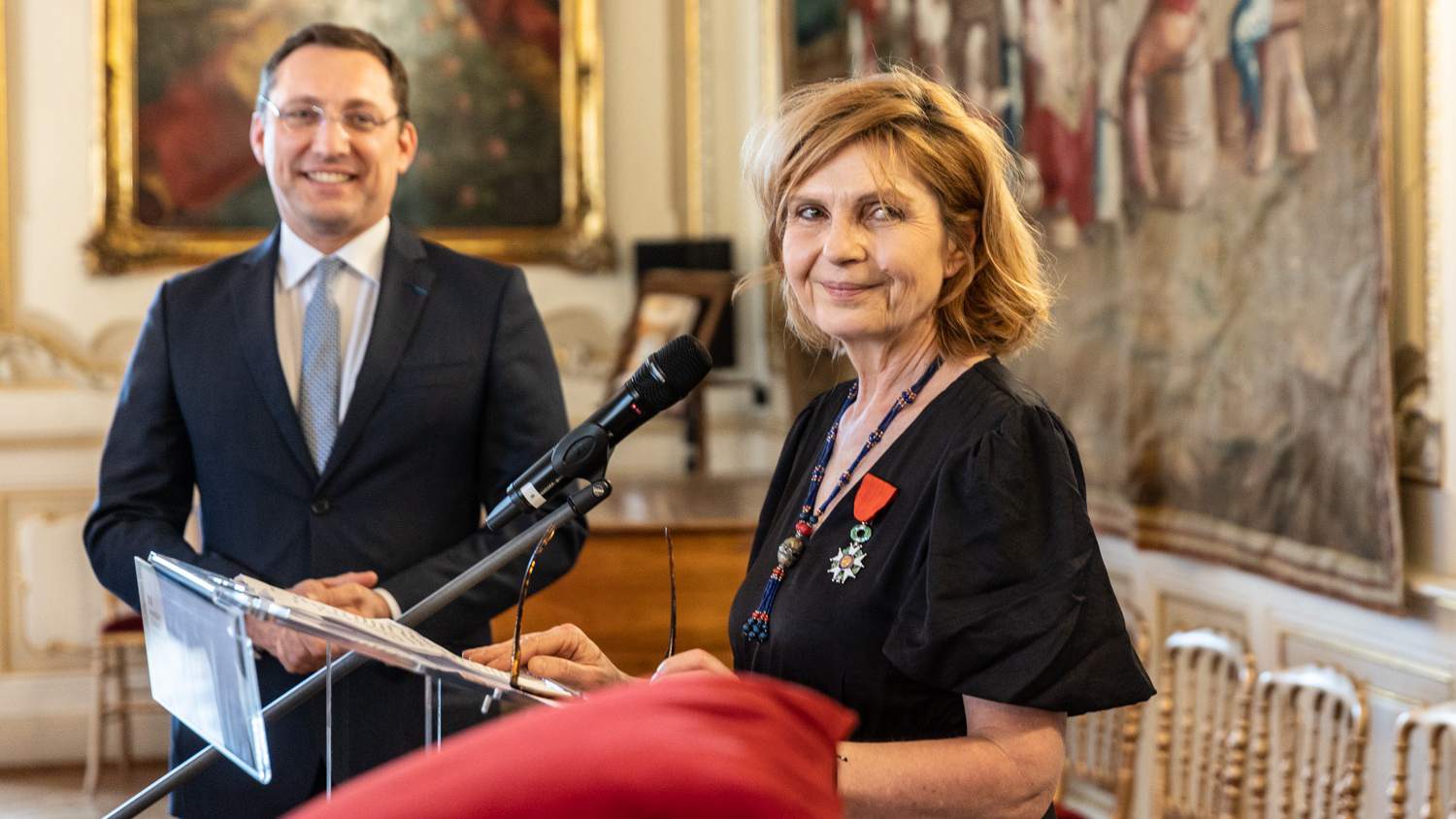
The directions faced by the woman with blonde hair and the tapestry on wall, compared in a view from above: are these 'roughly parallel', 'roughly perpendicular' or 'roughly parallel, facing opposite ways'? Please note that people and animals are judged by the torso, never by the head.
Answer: roughly parallel

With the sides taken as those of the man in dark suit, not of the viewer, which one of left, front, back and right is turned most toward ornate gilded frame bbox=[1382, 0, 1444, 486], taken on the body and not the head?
left

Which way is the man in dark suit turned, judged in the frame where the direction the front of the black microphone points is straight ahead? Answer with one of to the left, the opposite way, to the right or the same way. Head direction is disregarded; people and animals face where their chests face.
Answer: to the right

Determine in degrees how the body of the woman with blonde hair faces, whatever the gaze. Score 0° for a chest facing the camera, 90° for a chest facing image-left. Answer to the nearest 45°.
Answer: approximately 45°

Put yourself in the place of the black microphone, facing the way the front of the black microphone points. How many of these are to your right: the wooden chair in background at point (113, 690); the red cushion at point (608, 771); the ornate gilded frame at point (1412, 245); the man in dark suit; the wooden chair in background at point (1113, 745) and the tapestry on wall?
1

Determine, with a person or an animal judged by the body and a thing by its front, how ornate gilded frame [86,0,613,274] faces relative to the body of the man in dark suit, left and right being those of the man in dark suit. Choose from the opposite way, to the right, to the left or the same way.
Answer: the same way

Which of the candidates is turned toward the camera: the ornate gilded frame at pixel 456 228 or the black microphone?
the ornate gilded frame

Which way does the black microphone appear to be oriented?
to the viewer's right

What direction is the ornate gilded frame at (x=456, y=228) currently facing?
toward the camera

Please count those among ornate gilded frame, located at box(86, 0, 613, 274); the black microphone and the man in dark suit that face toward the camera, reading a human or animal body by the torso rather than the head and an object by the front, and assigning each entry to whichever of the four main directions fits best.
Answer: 2

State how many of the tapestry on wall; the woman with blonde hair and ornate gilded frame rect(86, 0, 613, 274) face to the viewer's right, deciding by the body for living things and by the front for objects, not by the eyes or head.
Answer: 0

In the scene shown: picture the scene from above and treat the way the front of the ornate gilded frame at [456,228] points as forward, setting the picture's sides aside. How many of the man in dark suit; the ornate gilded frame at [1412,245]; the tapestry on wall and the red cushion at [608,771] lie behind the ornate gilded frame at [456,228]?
0

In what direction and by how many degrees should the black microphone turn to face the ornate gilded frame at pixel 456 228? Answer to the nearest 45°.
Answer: approximately 90° to its left

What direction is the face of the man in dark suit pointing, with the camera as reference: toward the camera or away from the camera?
toward the camera

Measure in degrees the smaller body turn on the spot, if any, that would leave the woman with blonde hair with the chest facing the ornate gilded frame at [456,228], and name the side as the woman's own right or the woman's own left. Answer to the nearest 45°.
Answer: approximately 135° to the woman's own right

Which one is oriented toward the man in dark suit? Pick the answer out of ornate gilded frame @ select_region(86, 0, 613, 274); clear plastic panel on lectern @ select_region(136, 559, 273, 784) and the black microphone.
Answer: the ornate gilded frame

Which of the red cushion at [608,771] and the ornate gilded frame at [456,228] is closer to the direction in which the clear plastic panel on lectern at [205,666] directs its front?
the red cushion

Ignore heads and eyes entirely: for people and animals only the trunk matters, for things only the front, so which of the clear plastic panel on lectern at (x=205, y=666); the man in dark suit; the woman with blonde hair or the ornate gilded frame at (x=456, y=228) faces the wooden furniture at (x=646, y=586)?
the ornate gilded frame

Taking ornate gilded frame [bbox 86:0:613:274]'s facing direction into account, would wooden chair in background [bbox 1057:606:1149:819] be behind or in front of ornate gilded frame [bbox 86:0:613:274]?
in front

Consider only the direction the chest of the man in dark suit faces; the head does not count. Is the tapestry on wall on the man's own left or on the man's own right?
on the man's own left
